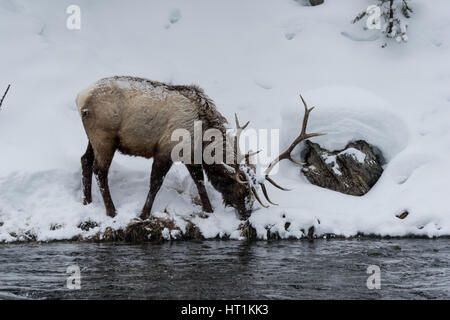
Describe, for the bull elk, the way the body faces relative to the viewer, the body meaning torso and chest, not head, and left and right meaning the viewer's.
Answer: facing to the right of the viewer

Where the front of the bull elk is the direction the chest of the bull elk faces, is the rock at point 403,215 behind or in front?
in front

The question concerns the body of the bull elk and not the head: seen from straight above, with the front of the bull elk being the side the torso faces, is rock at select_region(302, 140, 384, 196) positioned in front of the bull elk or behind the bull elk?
in front
